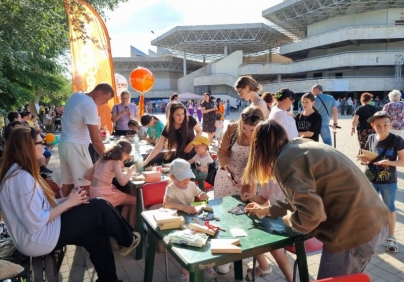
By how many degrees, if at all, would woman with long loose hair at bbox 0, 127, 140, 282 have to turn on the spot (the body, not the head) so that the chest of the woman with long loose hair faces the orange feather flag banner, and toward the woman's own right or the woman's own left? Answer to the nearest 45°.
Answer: approximately 90° to the woman's own left

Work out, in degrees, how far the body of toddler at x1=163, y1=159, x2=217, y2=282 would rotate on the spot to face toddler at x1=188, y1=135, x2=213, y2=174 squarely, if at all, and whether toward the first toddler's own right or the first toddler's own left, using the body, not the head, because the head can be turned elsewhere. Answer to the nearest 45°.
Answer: approximately 135° to the first toddler's own left

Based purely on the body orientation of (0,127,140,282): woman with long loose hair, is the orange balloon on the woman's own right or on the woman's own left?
on the woman's own left

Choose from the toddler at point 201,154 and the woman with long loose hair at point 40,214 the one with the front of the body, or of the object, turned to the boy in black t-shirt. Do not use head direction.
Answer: the woman with long loose hair

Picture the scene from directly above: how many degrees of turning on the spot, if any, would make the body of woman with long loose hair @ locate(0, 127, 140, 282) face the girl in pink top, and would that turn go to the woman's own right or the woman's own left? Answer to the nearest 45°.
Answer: approximately 45° to the woman's own left

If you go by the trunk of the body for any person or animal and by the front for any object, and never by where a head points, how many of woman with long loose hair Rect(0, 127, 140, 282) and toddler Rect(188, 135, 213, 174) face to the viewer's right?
1

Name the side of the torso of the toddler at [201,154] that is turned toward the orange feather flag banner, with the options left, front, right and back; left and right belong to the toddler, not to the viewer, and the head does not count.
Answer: right

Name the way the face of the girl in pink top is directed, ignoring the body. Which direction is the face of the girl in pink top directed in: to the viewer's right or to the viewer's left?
to the viewer's right

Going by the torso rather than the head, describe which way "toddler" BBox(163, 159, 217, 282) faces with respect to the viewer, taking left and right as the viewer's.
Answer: facing the viewer and to the right of the viewer

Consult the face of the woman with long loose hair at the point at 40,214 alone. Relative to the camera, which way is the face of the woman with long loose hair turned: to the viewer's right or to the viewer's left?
to the viewer's right

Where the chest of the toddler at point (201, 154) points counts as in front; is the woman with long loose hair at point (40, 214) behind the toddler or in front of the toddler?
in front

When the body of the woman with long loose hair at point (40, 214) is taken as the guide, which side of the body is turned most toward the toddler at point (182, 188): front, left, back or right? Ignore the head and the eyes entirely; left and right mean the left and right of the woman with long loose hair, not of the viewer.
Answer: front

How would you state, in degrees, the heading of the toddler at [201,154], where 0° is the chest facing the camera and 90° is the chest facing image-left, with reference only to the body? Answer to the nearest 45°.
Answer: approximately 45°

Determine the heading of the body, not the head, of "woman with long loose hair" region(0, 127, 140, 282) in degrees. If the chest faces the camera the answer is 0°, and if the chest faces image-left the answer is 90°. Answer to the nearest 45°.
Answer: approximately 270°

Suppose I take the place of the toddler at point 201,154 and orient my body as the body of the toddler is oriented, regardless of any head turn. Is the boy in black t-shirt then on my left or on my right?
on my left
